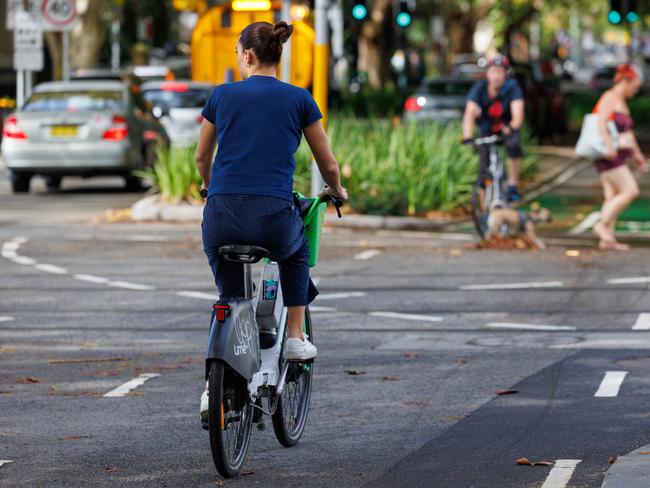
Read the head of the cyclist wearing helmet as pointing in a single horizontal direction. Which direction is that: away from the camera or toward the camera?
toward the camera

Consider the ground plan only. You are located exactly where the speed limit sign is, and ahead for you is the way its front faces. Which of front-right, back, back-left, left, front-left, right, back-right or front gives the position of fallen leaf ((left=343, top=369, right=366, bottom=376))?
front

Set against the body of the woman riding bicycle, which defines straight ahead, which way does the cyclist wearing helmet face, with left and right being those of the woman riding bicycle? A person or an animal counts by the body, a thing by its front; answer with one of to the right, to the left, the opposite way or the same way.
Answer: the opposite way

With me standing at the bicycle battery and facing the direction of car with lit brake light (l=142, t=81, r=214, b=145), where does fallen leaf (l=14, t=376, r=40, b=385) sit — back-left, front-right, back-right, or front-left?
front-left

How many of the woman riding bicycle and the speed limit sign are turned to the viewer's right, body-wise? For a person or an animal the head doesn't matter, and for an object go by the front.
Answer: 0

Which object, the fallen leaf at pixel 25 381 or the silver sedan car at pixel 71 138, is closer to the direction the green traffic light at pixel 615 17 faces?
the fallen leaf

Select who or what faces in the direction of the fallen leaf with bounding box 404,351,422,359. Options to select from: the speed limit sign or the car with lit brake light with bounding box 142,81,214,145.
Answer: the speed limit sign

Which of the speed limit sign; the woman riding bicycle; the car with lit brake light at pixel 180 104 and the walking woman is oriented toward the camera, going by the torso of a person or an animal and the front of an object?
the speed limit sign

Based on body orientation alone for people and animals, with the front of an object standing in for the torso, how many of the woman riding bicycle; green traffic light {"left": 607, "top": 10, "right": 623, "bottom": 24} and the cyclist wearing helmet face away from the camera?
1

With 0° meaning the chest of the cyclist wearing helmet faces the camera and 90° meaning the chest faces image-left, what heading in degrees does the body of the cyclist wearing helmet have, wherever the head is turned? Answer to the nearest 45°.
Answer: approximately 0°

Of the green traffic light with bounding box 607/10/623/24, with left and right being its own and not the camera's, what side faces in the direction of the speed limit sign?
right

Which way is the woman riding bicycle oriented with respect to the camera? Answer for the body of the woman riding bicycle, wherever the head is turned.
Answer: away from the camera

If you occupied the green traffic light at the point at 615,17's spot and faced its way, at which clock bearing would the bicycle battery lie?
The bicycle battery is roughly at 12 o'clock from the green traffic light.

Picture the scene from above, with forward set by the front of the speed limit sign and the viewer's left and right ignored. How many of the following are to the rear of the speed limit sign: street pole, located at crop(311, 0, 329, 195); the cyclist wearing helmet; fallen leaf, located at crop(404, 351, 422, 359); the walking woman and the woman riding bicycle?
0

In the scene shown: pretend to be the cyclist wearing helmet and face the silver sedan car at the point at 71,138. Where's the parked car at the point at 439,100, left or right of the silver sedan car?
right

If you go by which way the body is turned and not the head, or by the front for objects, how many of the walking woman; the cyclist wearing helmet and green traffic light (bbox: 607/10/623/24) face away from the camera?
0

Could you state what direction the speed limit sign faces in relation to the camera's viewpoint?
facing the viewer

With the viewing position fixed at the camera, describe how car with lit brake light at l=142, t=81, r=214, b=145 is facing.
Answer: facing away from the viewer
